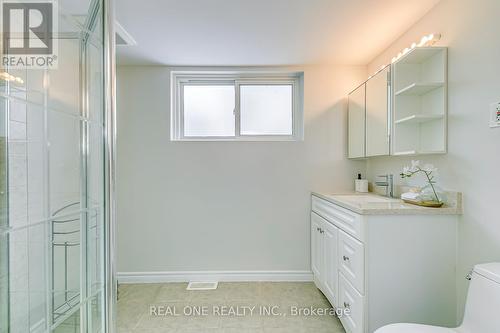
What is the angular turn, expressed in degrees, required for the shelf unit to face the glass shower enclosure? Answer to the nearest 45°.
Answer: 0° — it already faces it

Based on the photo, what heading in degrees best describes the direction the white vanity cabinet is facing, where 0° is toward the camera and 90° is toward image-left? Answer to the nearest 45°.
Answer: approximately 90°

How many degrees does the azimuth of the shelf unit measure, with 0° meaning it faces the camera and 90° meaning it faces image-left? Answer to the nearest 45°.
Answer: approximately 45°
